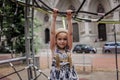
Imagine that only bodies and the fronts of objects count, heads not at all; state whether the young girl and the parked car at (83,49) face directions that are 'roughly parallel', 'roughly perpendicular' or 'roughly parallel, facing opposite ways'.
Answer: roughly perpendicular

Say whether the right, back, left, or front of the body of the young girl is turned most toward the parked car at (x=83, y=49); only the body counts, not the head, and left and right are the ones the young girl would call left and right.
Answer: back

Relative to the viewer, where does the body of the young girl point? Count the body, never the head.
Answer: toward the camera

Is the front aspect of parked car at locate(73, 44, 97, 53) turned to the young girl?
no
